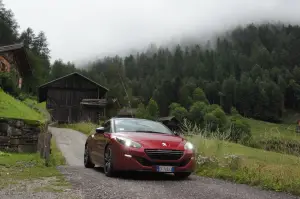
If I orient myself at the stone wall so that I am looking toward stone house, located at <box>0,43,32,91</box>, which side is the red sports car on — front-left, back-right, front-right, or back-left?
back-right

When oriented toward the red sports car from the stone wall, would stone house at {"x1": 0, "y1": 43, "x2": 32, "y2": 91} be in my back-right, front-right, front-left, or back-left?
back-left

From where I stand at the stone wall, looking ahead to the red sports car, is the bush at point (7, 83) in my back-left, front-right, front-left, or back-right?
back-left

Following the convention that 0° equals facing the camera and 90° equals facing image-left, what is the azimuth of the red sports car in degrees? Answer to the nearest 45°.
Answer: approximately 315°
